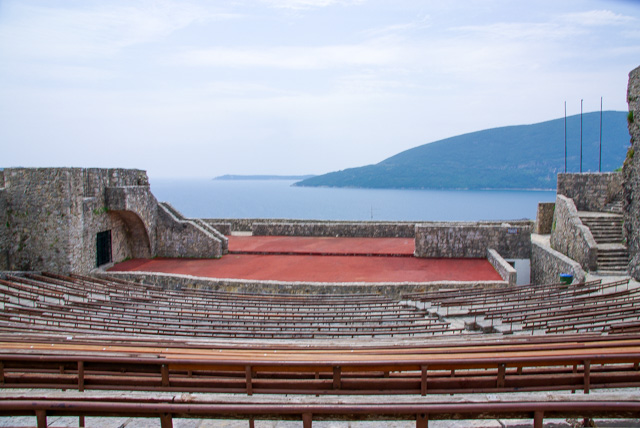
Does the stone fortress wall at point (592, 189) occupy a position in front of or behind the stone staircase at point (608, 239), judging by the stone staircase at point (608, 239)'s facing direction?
behind

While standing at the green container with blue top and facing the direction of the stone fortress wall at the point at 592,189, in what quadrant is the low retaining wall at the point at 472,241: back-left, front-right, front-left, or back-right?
front-left

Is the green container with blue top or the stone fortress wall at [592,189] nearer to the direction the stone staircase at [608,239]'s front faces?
the green container with blue top

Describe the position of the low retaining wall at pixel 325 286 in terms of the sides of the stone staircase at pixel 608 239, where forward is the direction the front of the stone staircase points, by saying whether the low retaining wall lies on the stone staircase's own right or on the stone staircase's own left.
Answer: on the stone staircase's own right

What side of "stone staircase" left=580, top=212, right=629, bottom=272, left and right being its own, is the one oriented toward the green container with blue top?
front

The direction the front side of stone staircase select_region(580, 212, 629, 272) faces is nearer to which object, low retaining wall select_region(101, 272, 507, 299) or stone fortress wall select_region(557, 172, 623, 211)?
the low retaining wall

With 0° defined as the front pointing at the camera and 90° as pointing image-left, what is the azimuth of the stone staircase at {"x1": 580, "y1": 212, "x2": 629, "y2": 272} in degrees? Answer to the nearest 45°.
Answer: approximately 0°

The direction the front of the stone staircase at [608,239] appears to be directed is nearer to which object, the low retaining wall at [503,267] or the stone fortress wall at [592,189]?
the low retaining wall

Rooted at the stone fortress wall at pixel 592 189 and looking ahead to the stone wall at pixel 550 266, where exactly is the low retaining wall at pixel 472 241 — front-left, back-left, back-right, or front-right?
front-right
